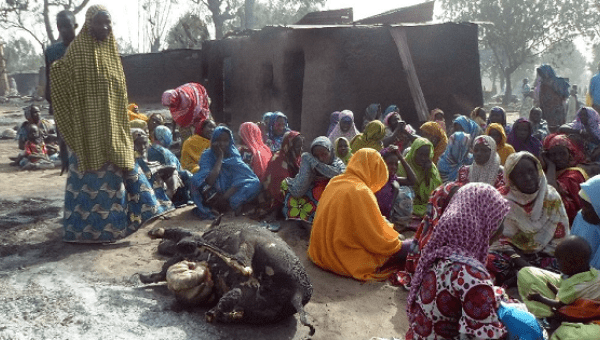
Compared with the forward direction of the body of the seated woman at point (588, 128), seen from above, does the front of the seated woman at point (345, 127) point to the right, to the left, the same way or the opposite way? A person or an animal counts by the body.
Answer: to the left

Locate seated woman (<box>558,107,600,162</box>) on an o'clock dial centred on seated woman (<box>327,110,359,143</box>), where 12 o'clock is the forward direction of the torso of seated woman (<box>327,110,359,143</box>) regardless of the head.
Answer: seated woman (<box>558,107,600,162</box>) is roughly at 10 o'clock from seated woman (<box>327,110,359,143</box>).

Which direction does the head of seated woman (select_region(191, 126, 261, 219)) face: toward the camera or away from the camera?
toward the camera

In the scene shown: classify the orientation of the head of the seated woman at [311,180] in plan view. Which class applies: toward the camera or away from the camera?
toward the camera

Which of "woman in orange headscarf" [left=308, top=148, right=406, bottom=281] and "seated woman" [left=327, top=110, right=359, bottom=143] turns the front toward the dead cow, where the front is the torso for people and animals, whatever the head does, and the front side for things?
the seated woman

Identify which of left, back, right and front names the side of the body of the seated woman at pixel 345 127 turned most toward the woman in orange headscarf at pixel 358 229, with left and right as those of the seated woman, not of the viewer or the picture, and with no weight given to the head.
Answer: front

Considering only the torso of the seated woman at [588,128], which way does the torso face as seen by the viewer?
to the viewer's left

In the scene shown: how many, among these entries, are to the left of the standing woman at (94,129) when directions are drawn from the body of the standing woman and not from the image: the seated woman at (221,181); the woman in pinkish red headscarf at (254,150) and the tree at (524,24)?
3

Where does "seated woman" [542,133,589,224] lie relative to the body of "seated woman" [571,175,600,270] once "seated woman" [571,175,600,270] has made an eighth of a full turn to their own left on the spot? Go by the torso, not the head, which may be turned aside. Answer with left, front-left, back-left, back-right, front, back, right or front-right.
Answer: back-right

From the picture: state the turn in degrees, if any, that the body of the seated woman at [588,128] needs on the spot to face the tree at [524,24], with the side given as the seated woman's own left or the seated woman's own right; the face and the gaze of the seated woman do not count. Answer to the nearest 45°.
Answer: approximately 90° to the seated woman's own right

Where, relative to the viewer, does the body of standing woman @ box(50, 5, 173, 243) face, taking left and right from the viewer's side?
facing the viewer and to the right of the viewer

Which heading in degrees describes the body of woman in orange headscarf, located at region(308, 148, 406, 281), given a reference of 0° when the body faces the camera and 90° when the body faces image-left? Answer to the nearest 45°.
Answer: approximately 225°

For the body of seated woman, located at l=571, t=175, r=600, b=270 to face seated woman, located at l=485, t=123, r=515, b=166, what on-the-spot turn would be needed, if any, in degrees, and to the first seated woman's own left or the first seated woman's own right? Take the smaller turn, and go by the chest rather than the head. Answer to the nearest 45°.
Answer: approximately 90° to the first seated woman's own right
